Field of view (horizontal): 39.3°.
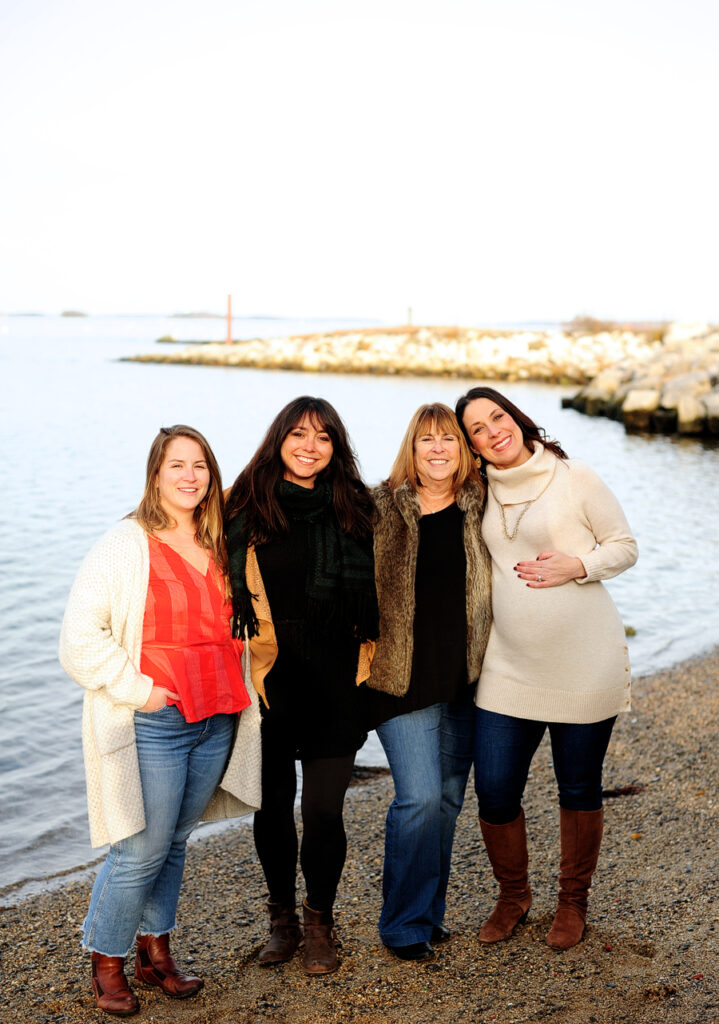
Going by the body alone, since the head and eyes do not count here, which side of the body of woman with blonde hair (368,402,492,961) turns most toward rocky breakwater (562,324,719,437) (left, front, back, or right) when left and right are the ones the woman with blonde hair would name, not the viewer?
back

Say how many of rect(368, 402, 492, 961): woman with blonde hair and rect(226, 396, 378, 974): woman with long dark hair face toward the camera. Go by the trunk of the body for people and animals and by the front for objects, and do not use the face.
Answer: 2

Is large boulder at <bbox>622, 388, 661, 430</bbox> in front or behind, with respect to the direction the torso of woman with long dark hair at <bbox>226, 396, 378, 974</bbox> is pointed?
behind

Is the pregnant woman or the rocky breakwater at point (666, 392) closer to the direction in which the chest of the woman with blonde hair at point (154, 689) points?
the pregnant woman

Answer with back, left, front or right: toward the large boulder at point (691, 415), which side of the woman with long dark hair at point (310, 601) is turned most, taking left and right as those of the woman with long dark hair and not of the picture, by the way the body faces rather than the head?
back

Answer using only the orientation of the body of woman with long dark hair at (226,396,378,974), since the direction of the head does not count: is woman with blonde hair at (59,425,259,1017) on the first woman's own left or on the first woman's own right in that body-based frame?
on the first woman's own right

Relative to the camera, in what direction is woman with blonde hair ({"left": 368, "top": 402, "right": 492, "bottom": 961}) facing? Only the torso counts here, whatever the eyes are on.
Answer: toward the camera

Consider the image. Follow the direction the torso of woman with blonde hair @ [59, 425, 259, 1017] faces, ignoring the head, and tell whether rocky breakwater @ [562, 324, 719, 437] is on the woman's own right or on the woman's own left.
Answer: on the woman's own left

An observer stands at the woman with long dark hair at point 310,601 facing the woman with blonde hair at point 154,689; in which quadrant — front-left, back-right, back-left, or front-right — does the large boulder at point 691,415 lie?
back-right

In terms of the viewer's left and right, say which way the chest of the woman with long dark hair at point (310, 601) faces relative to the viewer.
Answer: facing the viewer

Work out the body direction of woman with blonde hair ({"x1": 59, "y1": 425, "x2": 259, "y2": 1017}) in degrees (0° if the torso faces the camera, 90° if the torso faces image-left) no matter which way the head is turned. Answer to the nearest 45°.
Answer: approximately 315°
